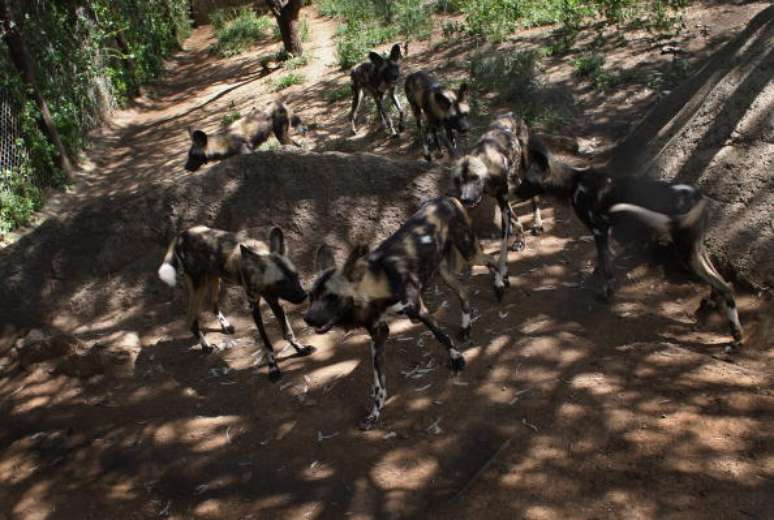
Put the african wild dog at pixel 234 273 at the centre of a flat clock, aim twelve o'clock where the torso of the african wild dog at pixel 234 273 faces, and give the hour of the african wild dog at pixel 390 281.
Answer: the african wild dog at pixel 390 281 is roughly at 12 o'clock from the african wild dog at pixel 234 273.

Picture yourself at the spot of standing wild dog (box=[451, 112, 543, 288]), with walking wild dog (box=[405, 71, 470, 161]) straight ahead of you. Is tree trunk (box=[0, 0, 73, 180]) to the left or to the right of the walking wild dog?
left

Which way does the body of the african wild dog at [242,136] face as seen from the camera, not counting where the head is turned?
to the viewer's left

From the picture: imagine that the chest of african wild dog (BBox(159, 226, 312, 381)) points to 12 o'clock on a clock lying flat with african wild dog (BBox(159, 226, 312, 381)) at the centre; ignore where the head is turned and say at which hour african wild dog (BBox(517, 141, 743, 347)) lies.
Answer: african wild dog (BBox(517, 141, 743, 347)) is roughly at 11 o'clock from african wild dog (BBox(159, 226, 312, 381)).

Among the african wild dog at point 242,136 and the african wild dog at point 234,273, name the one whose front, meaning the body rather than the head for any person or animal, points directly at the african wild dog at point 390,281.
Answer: the african wild dog at point 234,273

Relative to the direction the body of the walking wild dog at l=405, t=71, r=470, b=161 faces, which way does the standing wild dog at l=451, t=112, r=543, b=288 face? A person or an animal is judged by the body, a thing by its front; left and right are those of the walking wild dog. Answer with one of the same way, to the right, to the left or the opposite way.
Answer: to the right

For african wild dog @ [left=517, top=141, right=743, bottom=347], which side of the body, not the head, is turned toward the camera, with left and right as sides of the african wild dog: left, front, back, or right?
left

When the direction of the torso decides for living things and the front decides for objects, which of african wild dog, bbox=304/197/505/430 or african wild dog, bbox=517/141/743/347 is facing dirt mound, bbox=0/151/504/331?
african wild dog, bbox=517/141/743/347

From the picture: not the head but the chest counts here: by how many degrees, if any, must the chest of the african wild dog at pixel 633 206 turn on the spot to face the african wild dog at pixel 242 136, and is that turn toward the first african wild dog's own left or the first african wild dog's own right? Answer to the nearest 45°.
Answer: approximately 45° to the first african wild dog's own right

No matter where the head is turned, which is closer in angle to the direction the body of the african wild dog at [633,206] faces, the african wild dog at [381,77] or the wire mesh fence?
the wire mesh fence

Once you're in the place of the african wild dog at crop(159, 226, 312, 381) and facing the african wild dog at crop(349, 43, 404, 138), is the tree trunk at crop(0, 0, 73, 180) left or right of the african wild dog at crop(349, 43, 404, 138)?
left

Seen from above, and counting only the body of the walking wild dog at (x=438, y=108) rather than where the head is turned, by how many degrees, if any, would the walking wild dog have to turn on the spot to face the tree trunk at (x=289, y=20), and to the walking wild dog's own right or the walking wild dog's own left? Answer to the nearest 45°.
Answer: approximately 135° to the walking wild dog's own left

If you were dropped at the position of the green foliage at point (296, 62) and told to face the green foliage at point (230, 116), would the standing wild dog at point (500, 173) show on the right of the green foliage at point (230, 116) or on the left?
left

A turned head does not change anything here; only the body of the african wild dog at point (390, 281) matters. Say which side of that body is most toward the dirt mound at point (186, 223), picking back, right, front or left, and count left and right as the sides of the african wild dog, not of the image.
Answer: right
